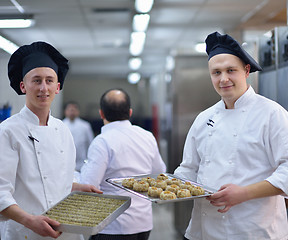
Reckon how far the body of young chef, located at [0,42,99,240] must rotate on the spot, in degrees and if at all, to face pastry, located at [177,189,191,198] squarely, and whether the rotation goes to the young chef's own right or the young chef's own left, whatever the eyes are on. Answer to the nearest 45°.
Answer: approximately 45° to the young chef's own left

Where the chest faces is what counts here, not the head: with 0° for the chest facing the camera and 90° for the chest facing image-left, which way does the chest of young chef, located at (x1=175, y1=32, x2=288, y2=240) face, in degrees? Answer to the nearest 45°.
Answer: approximately 45°

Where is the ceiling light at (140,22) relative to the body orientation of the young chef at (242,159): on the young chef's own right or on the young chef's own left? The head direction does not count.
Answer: on the young chef's own right

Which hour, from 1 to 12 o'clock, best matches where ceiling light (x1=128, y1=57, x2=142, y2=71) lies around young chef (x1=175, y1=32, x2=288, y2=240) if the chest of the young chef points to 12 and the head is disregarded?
The ceiling light is roughly at 4 o'clock from the young chef.

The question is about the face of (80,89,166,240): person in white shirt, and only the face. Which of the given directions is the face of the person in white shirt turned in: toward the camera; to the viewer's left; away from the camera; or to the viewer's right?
away from the camera
